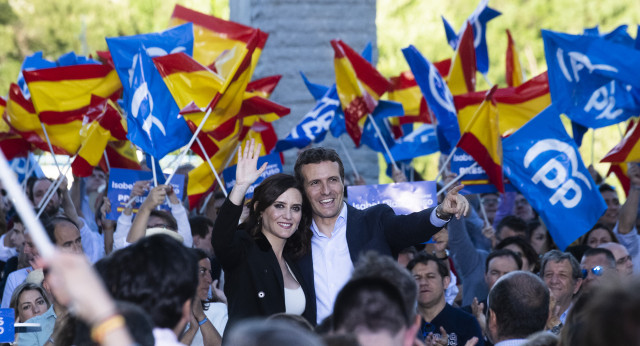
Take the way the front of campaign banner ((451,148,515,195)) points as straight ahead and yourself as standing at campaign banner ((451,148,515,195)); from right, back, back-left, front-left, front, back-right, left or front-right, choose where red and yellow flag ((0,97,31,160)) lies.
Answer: right

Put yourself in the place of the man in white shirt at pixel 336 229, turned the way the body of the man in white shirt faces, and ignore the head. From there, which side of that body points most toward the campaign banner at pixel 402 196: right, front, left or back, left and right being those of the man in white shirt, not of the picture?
back

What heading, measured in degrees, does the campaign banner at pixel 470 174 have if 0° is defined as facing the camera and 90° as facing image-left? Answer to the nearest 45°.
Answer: approximately 0°

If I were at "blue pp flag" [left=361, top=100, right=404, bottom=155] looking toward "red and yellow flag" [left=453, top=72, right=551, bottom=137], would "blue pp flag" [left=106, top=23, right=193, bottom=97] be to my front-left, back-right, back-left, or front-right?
back-right

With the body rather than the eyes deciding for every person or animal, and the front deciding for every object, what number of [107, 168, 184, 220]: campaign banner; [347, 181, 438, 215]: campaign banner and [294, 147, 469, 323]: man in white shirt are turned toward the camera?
3

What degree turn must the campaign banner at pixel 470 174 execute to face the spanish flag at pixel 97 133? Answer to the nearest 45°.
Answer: approximately 90° to its right

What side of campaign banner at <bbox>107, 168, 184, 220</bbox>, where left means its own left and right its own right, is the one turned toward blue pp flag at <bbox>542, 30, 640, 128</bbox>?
left

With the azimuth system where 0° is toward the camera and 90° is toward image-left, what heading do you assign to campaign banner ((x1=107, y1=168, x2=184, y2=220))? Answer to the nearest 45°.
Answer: approximately 0°
